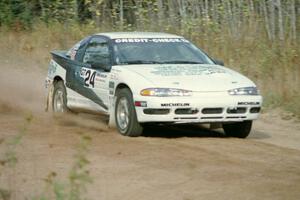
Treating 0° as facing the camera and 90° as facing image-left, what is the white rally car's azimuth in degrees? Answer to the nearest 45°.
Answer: approximately 315°
